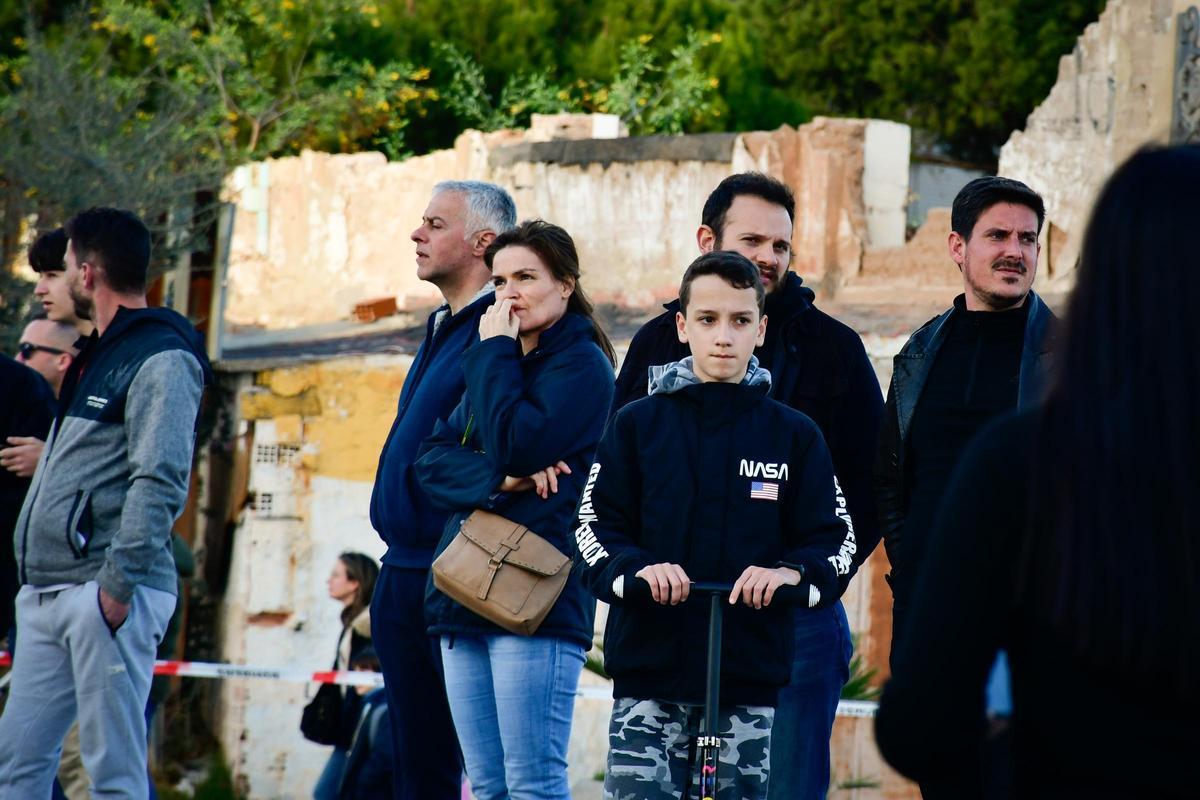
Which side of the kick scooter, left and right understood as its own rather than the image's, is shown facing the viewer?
front

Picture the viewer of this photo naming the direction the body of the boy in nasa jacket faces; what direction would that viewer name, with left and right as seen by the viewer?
facing the viewer

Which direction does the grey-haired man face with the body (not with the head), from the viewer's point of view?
to the viewer's left

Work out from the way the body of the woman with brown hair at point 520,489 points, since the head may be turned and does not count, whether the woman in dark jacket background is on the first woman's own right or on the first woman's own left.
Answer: on the first woman's own right

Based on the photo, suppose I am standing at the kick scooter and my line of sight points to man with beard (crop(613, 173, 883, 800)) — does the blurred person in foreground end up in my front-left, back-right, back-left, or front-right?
back-right

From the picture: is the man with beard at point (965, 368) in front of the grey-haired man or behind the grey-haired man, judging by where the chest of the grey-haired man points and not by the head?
behind

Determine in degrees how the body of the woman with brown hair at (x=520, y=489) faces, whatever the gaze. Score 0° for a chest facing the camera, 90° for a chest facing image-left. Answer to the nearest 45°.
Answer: approximately 45°

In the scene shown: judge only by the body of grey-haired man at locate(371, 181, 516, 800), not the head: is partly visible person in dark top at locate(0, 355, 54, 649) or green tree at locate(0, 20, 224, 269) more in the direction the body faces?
the partly visible person in dark top

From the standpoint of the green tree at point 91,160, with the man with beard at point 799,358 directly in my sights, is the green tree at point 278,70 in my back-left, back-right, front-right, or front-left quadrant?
back-left

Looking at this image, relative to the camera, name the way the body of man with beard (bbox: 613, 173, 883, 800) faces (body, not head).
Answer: toward the camera

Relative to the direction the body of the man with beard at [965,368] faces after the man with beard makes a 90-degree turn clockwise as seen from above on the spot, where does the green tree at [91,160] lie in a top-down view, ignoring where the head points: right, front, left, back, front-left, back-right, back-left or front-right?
right

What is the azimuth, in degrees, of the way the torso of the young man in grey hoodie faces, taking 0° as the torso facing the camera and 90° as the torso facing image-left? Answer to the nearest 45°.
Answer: approximately 45°

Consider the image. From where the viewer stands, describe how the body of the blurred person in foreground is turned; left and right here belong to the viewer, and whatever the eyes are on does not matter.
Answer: facing away from the viewer

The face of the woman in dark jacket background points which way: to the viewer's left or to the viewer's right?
to the viewer's left

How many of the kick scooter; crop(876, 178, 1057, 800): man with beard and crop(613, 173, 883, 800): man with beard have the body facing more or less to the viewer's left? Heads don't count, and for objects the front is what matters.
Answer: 0

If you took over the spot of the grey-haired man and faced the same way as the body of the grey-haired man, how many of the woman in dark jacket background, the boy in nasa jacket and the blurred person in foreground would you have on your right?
1

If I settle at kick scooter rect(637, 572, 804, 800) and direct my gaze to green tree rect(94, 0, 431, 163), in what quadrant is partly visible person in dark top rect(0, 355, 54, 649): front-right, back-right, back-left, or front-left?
front-left
